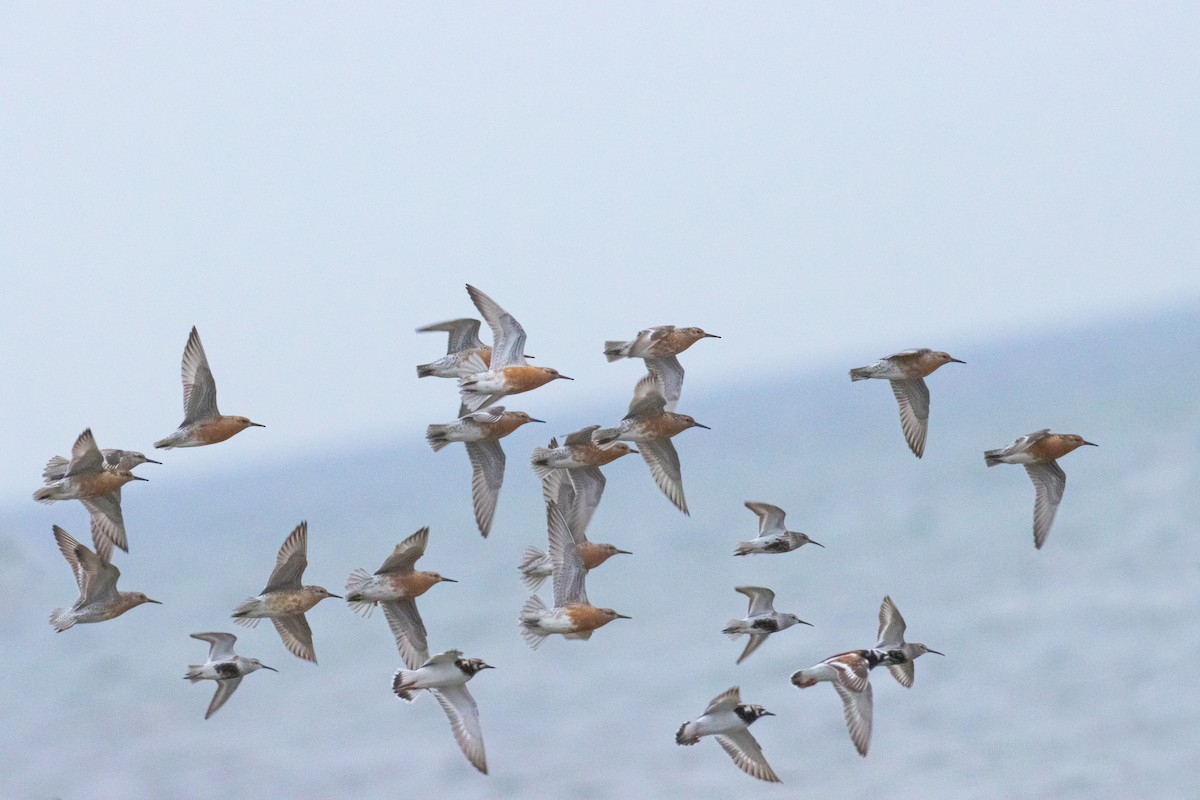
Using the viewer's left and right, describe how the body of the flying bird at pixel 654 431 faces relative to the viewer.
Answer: facing to the right of the viewer

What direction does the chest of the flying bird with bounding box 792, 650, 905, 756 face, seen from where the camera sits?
to the viewer's right

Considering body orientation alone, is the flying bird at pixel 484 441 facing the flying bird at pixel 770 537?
yes

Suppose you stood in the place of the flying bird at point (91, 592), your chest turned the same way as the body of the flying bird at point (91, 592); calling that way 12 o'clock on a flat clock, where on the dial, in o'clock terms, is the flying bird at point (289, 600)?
the flying bird at point (289, 600) is roughly at 1 o'clock from the flying bird at point (91, 592).

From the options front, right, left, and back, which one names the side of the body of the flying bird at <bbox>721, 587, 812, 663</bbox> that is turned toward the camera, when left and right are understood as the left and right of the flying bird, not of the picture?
right

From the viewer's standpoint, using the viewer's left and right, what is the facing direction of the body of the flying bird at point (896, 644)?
facing to the right of the viewer

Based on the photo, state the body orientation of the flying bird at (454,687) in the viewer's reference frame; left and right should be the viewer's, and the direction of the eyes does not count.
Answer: facing to the right of the viewer

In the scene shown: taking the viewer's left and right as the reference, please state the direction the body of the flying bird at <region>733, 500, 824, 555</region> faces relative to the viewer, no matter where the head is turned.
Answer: facing to the right of the viewer

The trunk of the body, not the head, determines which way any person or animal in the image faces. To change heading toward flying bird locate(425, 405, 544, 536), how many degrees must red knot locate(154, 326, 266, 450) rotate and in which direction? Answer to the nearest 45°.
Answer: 0° — it already faces it

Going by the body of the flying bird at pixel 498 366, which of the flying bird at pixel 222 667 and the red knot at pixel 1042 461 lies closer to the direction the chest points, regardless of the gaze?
the red knot

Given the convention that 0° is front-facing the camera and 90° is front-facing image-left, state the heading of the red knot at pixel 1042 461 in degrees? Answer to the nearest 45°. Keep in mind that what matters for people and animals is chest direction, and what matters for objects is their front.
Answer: approximately 270°
